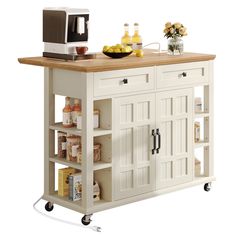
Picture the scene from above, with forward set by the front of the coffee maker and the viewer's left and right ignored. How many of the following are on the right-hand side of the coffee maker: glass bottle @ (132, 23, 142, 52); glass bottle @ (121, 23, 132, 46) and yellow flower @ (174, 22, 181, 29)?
0

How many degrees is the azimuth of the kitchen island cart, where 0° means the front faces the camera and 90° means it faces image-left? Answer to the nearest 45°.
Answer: approximately 315°

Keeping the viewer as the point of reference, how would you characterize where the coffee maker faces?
facing the viewer and to the right of the viewer

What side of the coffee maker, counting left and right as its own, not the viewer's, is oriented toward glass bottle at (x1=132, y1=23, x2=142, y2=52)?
left

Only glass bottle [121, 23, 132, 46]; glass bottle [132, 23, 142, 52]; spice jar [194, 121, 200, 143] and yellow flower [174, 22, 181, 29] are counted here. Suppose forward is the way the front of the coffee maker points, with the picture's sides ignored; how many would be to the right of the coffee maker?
0

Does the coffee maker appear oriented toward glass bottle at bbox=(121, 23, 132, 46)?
no
